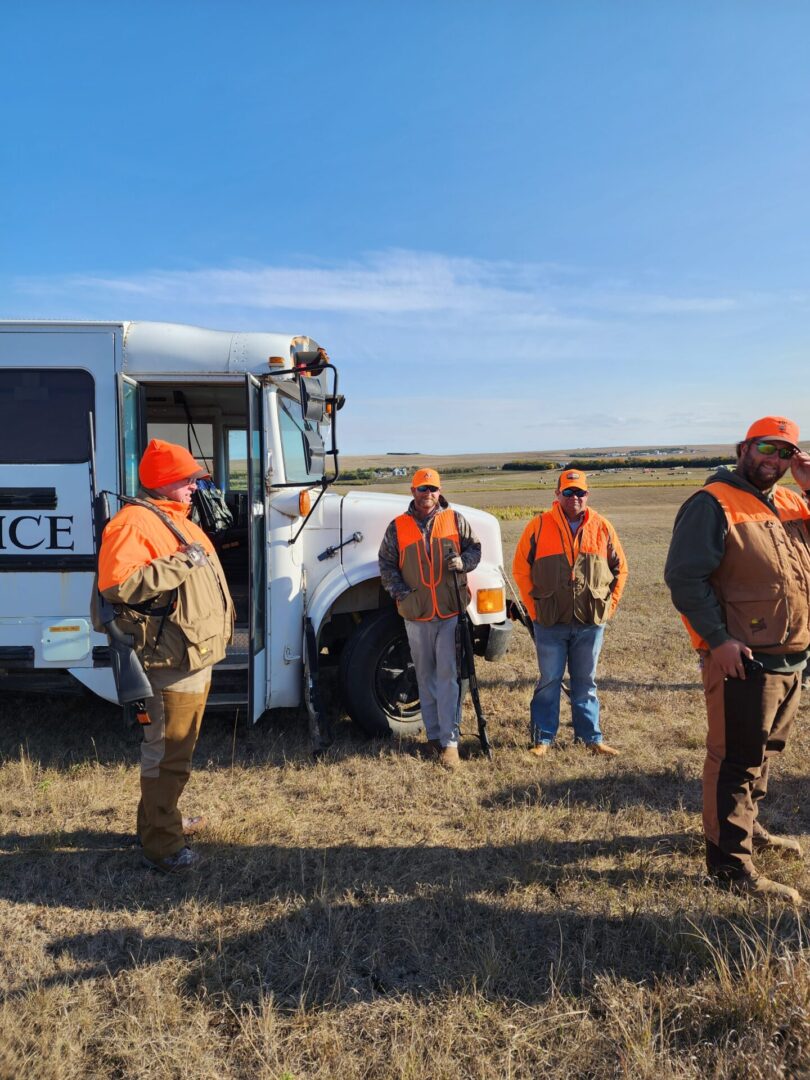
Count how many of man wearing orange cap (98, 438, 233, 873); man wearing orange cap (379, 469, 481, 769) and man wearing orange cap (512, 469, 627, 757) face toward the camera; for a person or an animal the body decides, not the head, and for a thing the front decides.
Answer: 2

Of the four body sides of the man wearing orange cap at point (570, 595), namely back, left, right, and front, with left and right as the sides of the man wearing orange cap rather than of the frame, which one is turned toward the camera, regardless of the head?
front

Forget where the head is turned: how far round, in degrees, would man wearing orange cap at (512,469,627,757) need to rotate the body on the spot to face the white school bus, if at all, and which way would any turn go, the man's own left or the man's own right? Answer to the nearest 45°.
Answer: approximately 90° to the man's own right

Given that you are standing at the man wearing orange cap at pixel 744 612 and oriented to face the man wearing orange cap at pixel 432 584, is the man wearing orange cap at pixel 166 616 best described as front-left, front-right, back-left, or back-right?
front-left

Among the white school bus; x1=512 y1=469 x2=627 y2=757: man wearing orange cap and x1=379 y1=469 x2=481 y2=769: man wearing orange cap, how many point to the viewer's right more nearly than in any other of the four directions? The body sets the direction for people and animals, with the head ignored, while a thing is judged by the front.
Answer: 1

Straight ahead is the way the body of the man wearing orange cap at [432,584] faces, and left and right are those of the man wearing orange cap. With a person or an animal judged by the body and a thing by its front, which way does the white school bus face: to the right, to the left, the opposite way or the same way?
to the left

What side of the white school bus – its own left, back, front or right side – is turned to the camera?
right

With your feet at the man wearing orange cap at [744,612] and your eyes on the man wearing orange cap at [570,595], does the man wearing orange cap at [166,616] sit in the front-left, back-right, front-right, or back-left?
front-left

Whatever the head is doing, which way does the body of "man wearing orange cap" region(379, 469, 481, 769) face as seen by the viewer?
toward the camera

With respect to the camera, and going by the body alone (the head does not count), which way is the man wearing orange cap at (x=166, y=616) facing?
to the viewer's right

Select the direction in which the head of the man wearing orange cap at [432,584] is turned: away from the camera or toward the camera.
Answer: toward the camera

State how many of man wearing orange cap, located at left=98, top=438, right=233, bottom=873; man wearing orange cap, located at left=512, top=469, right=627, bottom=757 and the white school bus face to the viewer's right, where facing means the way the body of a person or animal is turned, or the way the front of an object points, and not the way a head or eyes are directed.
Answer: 2

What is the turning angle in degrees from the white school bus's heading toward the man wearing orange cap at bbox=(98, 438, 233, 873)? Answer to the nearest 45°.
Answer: approximately 90° to its right

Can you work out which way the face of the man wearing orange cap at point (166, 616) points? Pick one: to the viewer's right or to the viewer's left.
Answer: to the viewer's right

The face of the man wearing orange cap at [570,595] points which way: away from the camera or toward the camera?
toward the camera
